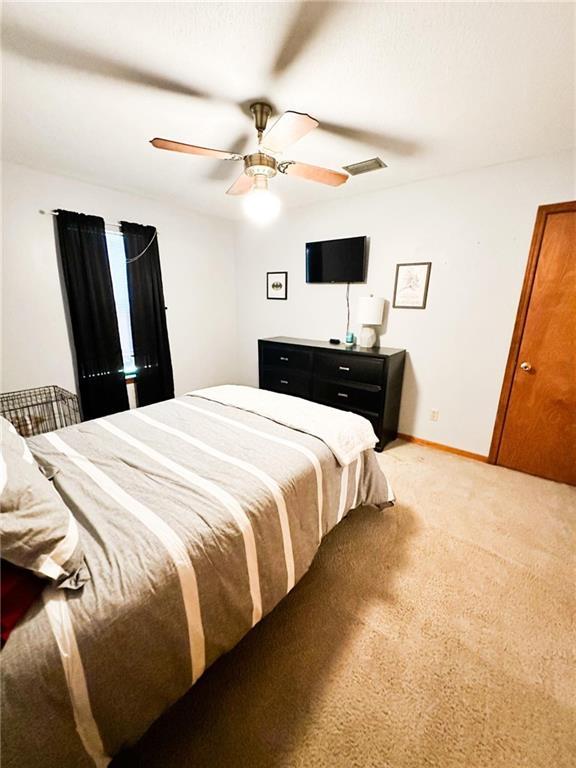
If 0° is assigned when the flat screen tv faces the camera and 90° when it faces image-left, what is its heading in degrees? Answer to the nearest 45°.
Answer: approximately 45°

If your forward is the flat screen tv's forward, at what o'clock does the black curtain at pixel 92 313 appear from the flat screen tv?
The black curtain is roughly at 1 o'clock from the flat screen tv.

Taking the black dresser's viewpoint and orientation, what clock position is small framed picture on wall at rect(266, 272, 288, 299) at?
The small framed picture on wall is roughly at 3 o'clock from the black dresser.

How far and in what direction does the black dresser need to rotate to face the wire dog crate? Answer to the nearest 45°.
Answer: approximately 45° to its right

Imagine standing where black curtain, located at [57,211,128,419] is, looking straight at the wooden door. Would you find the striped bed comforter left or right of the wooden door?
right
